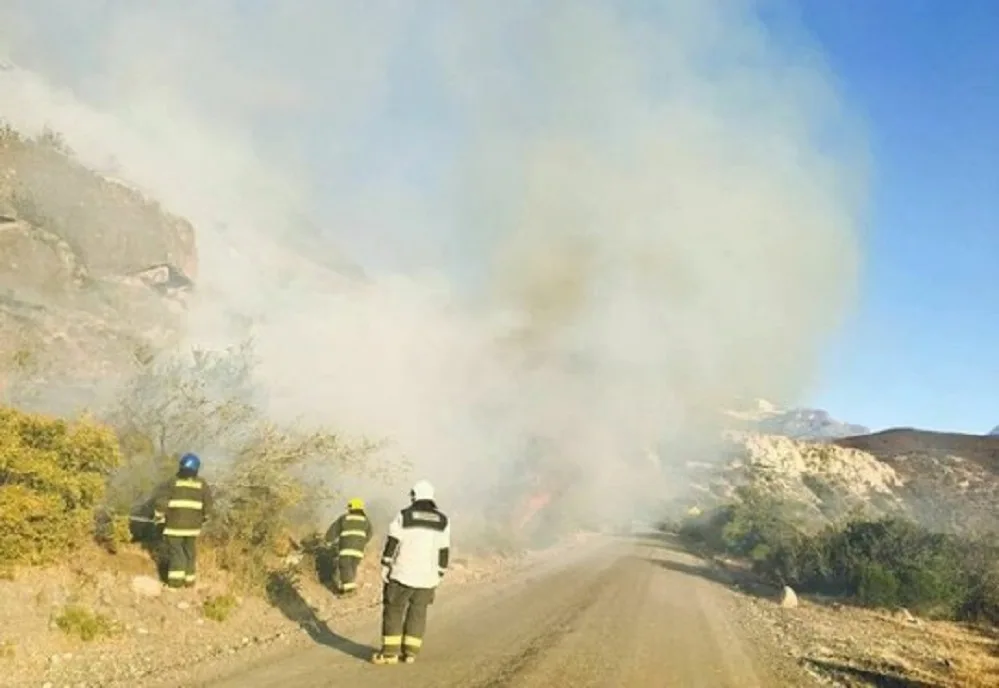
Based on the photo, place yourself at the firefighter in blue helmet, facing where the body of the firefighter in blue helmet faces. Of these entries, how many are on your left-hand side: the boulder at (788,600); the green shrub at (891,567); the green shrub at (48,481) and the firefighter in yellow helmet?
1

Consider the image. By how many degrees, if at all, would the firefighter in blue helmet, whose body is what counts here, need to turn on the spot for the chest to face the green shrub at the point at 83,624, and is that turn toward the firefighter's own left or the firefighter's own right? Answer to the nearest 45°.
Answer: approximately 135° to the firefighter's own left

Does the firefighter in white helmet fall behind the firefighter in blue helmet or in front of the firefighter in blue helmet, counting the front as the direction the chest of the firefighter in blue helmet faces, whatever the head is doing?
behind

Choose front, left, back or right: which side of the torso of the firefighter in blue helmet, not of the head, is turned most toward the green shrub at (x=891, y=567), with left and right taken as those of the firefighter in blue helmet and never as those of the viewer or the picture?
right

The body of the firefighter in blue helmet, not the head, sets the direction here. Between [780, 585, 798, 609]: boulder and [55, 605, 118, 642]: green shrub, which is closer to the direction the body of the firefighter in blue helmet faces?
the boulder

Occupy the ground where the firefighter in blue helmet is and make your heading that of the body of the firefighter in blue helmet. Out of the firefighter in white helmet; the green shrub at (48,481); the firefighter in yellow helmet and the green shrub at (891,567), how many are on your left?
1

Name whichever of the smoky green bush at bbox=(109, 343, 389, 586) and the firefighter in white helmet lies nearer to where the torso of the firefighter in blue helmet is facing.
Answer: the smoky green bush

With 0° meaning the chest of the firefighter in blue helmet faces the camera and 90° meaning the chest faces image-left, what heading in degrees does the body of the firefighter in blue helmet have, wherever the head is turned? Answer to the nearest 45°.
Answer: approximately 180°

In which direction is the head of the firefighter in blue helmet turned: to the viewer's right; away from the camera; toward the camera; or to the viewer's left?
away from the camera

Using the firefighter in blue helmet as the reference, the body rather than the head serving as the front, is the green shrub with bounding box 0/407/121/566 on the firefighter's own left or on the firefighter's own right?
on the firefighter's own left
